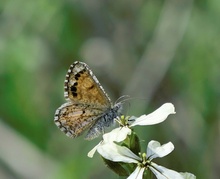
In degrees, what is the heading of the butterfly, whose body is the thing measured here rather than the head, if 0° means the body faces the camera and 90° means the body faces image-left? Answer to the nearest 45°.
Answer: approximately 270°

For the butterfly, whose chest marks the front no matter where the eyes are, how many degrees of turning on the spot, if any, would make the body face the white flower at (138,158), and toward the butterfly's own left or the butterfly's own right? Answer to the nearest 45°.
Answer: approximately 45° to the butterfly's own right
